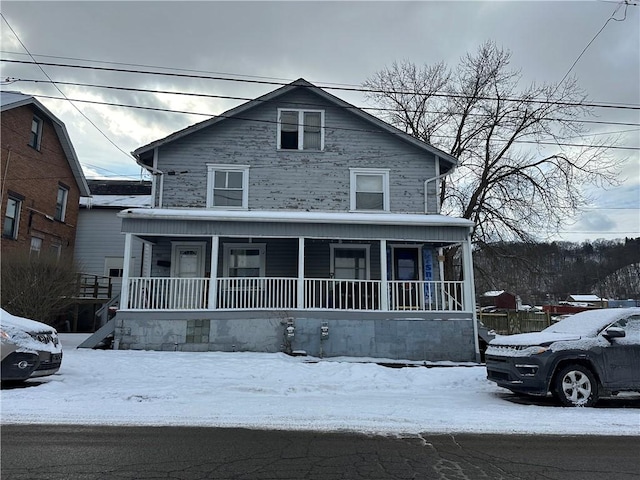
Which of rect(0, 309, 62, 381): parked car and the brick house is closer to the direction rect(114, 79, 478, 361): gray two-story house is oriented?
the parked car

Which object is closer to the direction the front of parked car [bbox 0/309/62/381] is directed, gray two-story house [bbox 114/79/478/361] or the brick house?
the gray two-story house

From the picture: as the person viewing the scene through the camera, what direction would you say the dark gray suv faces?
facing the viewer and to the left of the viewer

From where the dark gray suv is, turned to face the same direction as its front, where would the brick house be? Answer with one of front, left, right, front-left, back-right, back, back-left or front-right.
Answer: front-right

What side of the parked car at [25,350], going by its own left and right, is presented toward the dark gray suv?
front

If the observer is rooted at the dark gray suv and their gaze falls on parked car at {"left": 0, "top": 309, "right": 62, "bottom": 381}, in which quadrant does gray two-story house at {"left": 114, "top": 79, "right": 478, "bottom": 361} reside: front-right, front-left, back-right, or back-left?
front-right

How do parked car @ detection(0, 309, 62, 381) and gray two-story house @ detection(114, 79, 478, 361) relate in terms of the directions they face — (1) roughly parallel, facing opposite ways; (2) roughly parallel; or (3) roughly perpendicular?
roughly perpendicular

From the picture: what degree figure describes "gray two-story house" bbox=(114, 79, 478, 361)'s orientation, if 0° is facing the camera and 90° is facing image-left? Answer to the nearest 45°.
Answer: approximately 0°

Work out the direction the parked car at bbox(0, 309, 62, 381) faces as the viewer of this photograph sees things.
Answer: facing the viewer and to the right of the viewer

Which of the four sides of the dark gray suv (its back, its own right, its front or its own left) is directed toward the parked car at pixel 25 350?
front

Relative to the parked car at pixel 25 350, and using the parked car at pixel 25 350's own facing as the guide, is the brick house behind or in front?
behind

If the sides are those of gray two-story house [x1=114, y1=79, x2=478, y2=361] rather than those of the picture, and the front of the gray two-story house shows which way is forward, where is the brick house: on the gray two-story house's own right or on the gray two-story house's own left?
on the gray two-story house's own right

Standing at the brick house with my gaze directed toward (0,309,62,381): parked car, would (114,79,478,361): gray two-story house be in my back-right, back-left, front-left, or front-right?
front-left

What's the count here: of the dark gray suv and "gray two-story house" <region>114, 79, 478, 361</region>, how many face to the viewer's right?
0

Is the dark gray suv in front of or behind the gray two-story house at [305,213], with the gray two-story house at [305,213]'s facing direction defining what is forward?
in front

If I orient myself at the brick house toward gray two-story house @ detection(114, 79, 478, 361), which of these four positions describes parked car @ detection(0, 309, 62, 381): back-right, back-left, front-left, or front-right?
front-right

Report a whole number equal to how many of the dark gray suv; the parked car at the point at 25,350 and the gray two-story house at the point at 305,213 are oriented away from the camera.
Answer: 0
